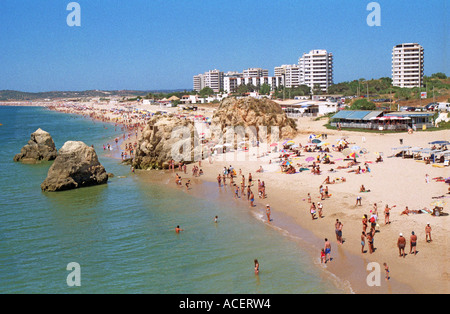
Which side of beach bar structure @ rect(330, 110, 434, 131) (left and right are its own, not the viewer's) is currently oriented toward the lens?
front

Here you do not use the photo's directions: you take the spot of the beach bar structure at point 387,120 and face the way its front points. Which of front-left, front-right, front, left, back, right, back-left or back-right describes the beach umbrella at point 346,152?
front

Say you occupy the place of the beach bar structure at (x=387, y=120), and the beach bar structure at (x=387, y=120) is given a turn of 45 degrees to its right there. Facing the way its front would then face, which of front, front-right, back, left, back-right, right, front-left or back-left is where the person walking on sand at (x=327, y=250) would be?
front-left

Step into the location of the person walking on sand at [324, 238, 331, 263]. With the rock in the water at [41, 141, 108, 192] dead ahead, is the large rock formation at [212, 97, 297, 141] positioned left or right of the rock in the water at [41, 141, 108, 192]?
right

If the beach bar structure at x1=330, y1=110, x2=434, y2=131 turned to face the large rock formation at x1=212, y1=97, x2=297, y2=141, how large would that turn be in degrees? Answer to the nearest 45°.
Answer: approximately 90° to its right

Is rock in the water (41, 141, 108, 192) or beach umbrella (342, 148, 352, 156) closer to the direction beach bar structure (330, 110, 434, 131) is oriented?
the beach umbrella

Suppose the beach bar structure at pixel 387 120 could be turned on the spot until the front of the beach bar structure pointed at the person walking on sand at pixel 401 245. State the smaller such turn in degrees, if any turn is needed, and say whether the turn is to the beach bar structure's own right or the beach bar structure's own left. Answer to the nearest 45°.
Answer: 0° — it already faces them

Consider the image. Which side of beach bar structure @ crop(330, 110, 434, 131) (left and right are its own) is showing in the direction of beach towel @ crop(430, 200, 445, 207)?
front

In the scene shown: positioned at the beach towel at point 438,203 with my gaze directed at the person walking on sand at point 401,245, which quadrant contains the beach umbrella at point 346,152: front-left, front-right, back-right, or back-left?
back-right

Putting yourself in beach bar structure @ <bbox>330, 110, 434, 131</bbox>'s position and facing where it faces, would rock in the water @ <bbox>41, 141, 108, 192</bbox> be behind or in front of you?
in front

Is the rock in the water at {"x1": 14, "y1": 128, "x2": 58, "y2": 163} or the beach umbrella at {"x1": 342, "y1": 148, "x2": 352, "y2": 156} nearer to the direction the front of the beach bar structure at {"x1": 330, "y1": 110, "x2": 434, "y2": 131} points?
the beach umbrella

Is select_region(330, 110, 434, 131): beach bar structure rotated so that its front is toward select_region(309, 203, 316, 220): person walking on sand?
yes

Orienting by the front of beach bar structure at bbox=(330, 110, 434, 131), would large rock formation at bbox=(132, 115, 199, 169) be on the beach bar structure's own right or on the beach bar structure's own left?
on the beach bar structure's own right
